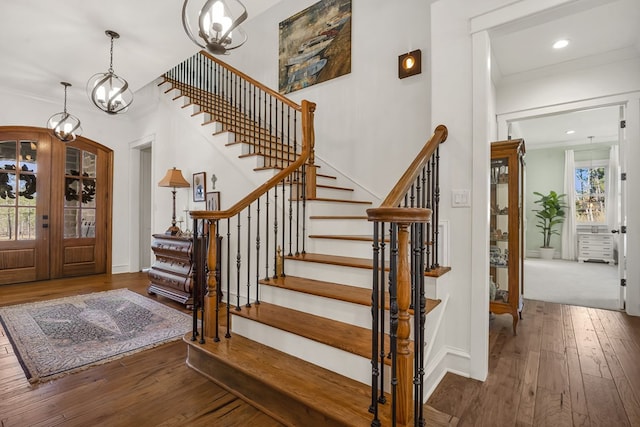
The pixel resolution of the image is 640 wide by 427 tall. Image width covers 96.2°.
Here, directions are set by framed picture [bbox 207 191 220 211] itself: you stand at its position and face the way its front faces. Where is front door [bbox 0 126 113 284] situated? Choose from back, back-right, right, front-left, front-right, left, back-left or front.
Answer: right

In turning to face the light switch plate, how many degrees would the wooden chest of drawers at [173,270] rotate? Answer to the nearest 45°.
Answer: approximately 90° to its left

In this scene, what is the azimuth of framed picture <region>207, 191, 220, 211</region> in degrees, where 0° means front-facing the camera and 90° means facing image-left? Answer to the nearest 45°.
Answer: approximately 45°

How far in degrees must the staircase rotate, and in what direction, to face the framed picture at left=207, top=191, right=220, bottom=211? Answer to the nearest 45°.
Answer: approximately 90° to its right

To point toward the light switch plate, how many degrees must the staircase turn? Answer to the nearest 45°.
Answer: approximately 135° to its left

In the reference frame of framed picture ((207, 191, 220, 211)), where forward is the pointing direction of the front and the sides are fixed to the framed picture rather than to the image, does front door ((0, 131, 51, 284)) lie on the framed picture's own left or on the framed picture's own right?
on the framed picture's own right

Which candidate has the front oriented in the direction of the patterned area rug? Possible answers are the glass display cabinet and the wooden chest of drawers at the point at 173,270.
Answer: the wooden chest of drawers

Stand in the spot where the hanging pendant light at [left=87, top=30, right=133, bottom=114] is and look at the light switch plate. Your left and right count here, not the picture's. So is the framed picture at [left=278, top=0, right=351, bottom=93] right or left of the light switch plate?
left

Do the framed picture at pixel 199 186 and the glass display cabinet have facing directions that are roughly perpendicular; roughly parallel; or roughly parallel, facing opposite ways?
roughly perpendicular

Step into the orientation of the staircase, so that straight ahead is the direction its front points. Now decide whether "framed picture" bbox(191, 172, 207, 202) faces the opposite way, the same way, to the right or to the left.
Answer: the same way

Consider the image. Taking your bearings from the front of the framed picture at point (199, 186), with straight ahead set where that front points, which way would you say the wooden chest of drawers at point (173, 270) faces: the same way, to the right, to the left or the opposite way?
the same way

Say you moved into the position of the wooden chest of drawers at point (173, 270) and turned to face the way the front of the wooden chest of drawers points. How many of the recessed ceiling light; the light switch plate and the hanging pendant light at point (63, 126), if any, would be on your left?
2

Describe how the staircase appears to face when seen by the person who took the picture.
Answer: facing the viewer and to the left of the viewer
